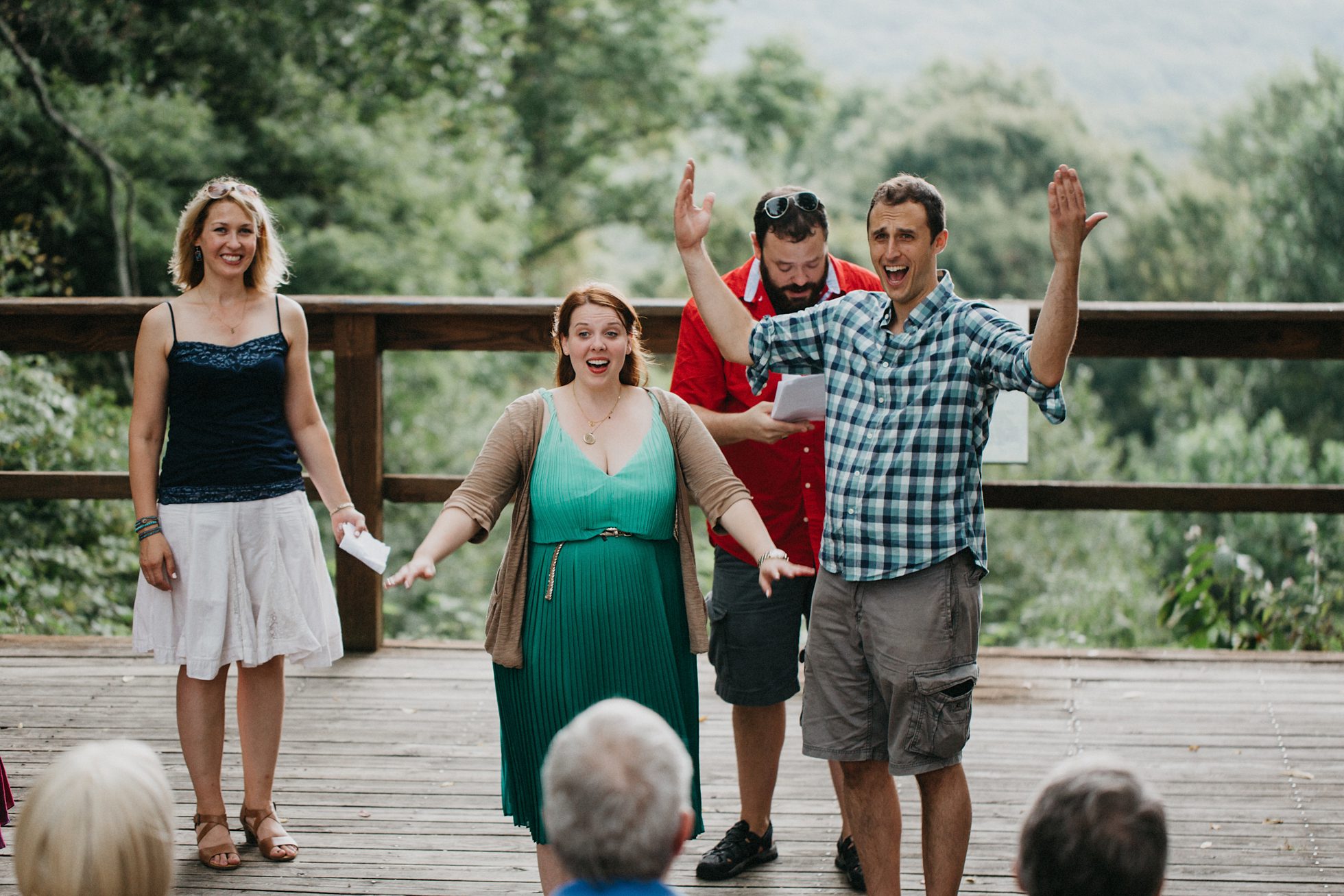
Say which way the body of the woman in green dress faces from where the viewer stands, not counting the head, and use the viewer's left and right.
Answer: facing the viewer

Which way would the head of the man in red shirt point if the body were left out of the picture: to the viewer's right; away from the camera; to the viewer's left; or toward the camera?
toward the camera

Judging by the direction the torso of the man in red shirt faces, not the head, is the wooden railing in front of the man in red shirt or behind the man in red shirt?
behind

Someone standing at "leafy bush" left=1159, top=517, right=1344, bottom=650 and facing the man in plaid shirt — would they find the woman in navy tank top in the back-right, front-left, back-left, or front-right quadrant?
front-right

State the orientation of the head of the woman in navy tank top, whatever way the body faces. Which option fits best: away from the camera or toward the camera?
toward the camera

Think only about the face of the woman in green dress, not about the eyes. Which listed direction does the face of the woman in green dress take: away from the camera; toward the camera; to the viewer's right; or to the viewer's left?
toward the camera

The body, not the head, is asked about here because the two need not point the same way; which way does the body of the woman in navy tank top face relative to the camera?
toward the camera

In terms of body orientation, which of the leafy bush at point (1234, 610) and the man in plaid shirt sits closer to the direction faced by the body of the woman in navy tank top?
the man in plaid shirt

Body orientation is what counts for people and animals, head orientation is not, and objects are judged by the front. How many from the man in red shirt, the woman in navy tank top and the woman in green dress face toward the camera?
3

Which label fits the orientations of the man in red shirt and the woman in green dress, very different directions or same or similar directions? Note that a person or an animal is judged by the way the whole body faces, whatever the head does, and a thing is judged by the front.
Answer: same or similar directions

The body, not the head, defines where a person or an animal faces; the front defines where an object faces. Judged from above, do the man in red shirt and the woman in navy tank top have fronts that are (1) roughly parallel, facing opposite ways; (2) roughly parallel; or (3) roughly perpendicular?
roughly parallel

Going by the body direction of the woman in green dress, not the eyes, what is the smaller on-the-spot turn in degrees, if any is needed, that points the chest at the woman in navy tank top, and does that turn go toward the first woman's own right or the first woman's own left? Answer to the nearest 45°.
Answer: approximately 135° to the first woman's own right

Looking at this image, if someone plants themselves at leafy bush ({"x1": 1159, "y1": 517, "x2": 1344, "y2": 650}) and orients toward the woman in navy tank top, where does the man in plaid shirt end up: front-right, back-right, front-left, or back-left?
front-left

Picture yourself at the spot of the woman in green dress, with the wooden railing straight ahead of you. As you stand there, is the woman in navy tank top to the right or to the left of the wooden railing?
left

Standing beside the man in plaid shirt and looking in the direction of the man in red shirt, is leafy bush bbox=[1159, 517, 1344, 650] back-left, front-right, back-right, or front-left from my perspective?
front-right

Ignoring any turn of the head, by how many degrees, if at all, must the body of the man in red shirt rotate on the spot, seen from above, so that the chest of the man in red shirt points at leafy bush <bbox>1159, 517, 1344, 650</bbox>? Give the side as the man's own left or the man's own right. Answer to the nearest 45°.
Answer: approximately 135° to the man's own left
